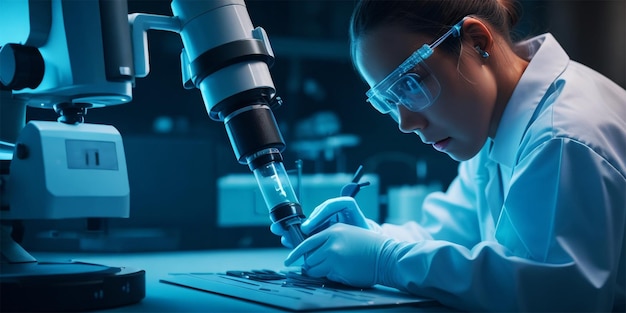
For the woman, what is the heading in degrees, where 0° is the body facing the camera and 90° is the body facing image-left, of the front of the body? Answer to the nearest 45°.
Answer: approximately 90°

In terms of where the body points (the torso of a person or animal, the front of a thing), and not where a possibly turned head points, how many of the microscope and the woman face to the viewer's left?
1

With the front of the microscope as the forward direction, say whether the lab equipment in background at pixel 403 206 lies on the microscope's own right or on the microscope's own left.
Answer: on the microscope's own left

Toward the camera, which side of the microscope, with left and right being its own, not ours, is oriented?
right

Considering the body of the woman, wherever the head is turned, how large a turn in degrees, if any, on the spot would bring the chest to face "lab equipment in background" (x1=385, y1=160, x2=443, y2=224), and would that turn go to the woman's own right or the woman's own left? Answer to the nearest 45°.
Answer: approximately 90° to the woman's own right

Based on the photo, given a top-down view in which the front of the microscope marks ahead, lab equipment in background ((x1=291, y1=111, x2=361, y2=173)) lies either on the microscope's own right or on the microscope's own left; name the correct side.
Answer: on the microscope's own left

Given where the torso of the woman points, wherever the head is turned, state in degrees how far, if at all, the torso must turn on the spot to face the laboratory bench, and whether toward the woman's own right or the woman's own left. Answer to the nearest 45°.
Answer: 0° — they already face it

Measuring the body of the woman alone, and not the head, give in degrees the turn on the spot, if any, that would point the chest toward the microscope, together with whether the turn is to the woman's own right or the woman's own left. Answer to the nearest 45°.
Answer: approximately 45° to the woman's own left
